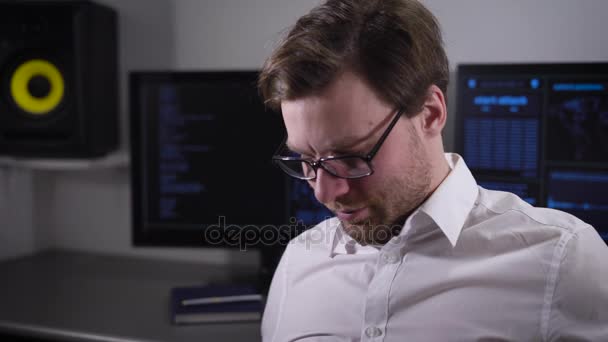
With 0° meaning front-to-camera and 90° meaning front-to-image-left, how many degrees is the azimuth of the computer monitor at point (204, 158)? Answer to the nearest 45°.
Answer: approximately 0°

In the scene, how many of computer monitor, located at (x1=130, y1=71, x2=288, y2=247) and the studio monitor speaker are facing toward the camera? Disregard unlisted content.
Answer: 2

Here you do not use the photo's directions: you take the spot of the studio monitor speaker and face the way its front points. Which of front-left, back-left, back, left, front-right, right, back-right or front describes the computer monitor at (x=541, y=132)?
front-left

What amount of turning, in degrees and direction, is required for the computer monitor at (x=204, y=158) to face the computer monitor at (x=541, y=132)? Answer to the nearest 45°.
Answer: approximately 45° to its left

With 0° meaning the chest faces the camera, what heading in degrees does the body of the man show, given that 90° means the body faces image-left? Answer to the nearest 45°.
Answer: approximately 45°

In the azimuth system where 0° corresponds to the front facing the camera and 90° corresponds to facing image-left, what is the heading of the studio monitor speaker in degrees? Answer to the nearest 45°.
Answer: approximately 0°
